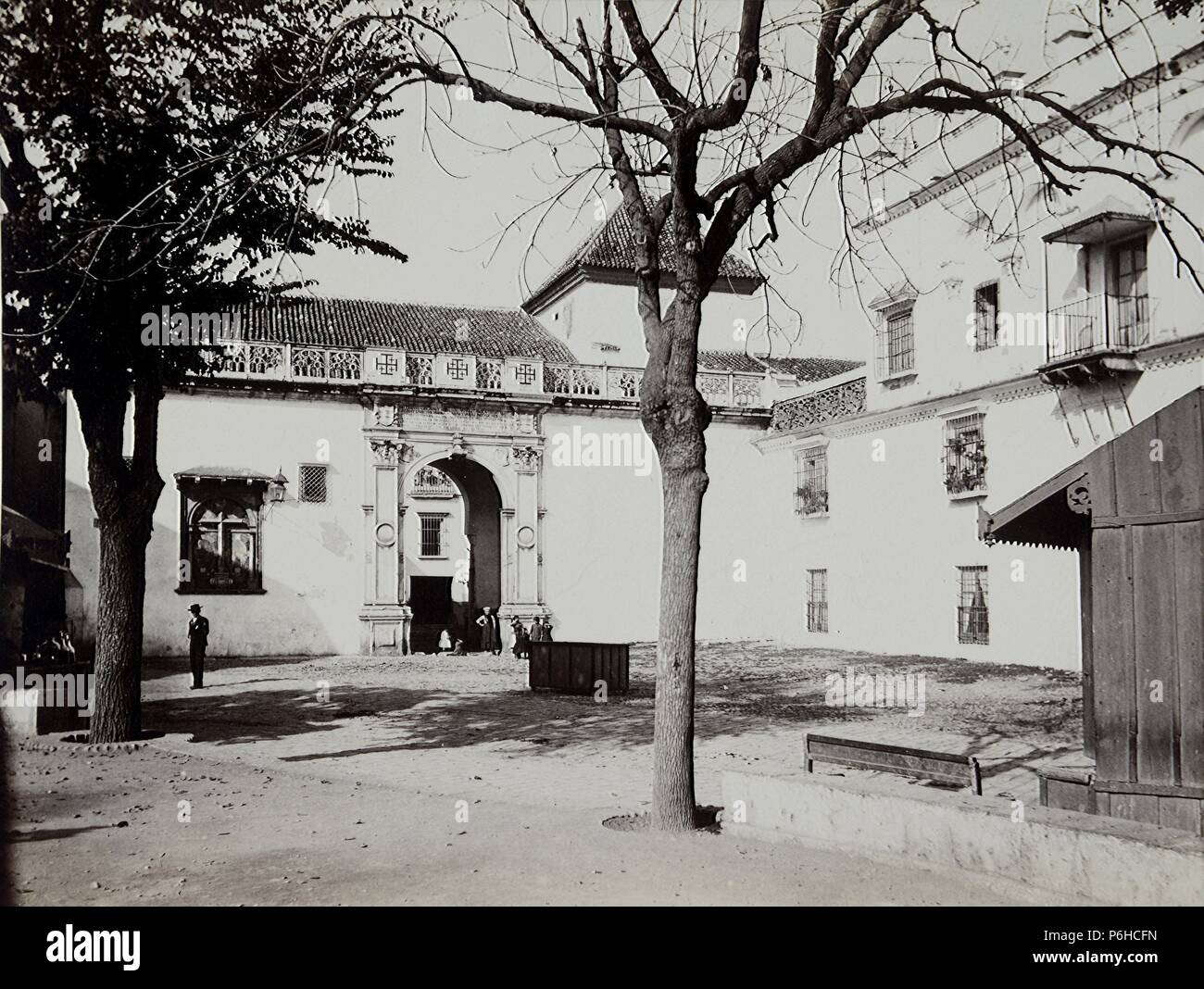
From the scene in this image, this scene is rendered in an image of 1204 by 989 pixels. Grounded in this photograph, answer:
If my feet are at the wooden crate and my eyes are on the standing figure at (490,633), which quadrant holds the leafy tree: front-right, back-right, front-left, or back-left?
back-left

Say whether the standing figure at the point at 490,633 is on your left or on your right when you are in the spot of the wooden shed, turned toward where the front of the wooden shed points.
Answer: on your right

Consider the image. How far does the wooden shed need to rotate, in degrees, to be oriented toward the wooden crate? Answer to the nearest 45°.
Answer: approximately 45° to its right

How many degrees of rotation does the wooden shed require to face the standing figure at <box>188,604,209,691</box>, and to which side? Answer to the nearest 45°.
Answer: approximately 45° to its right

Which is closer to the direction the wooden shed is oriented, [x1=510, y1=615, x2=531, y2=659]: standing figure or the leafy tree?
the leafy tree

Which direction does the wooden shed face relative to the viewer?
to the viewer's left
